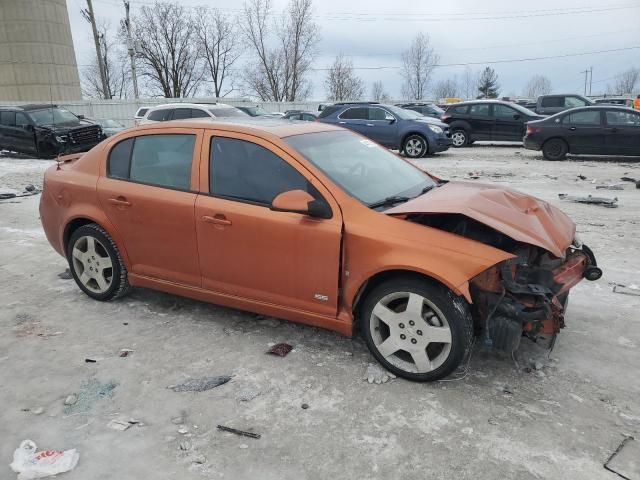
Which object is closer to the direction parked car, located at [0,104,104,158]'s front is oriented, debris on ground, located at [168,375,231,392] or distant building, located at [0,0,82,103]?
the debris on ground

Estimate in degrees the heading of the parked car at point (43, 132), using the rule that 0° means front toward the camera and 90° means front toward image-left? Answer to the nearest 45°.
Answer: approximately 315°

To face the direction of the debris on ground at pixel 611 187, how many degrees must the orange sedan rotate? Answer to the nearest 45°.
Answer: approximately 90° to its left
